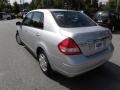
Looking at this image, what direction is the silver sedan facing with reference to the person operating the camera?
facing away from the viewer and to the left of the viewer
